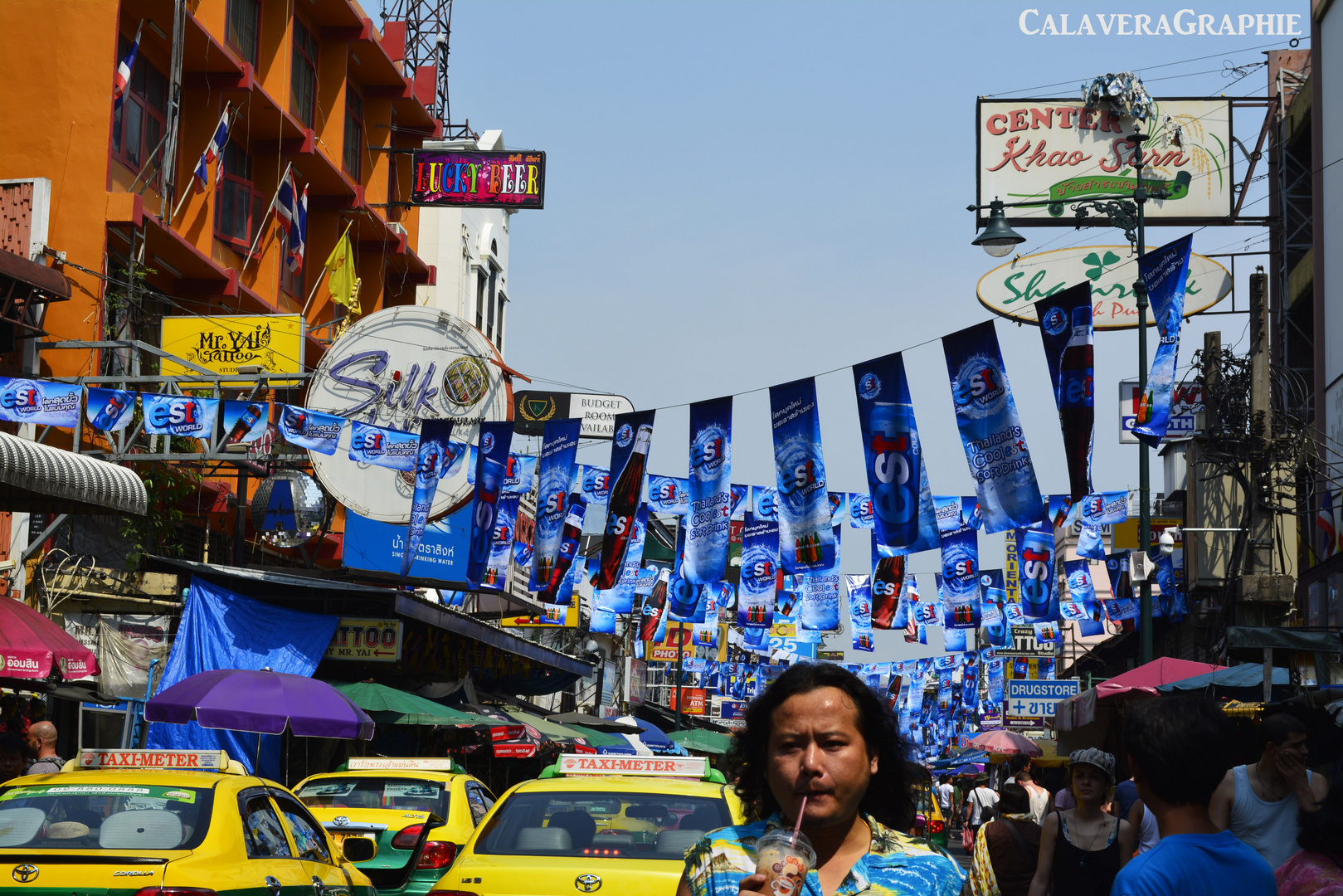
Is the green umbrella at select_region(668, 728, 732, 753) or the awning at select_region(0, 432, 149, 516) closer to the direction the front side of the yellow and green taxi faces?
the green umbrella

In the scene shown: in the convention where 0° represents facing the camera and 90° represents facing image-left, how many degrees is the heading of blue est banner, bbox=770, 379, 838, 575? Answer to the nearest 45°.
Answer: approximately 0°

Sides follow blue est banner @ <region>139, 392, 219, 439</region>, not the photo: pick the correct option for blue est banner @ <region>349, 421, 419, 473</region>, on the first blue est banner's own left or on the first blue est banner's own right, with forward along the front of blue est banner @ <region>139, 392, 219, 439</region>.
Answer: on the first blue est banner's own left

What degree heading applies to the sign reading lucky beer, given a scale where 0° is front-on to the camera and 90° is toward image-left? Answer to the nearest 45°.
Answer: approximately 0°

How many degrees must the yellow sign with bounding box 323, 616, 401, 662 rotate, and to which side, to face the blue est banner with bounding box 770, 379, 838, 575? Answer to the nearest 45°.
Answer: approximately 45° to its left

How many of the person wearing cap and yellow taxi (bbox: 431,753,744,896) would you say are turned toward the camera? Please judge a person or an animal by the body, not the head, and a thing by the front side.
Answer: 1

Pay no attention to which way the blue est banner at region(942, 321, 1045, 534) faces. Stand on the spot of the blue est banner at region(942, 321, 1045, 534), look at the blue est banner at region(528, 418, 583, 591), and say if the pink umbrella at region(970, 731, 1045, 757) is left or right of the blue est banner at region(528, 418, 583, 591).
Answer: right

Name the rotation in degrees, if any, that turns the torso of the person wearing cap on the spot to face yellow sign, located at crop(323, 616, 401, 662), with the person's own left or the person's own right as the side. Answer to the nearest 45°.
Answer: approximately 135° to the person's own right

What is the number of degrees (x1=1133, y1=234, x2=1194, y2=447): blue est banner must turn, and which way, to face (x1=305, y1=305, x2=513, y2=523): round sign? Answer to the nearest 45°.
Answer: approximately 135° to its right

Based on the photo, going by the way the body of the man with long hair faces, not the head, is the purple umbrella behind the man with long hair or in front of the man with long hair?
behind

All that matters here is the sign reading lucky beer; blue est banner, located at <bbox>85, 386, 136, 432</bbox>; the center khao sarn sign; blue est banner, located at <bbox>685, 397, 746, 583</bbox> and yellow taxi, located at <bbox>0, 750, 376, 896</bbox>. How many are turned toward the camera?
4

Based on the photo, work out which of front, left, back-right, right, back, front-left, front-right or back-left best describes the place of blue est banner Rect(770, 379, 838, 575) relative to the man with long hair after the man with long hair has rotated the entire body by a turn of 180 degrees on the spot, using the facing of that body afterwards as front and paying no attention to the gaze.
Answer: front

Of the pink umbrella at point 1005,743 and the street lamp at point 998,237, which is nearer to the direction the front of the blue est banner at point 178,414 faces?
the street lamp
